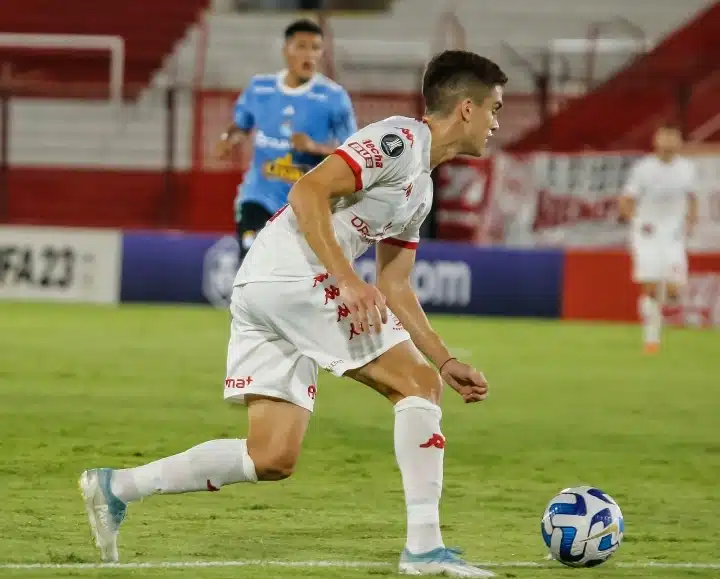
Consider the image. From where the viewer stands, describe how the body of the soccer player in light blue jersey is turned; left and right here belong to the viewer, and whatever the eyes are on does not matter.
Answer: facing the viewer

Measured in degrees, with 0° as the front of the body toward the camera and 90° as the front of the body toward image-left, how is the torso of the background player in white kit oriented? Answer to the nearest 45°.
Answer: approximately 0°

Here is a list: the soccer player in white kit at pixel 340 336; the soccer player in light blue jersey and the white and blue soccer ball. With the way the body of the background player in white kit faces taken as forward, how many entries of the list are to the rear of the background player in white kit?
0

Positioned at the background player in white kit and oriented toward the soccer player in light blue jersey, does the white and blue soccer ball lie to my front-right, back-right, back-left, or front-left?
front-left

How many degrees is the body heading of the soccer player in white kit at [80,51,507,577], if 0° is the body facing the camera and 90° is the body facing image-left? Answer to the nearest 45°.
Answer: approximately 270°

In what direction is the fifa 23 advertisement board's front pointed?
toward the camera

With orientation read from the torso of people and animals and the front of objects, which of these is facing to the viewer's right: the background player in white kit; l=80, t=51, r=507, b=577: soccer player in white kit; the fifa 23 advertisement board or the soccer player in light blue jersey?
the soccer player in white kit

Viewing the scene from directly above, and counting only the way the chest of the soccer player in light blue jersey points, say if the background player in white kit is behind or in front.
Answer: behind

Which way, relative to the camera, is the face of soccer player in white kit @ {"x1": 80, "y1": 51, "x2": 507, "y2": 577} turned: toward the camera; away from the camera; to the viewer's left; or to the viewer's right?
to the viewer's right

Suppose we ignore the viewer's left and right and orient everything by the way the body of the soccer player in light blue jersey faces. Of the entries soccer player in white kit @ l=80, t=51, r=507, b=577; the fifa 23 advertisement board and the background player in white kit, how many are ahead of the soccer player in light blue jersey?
1

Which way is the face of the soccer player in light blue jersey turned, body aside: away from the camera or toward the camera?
toward the camera

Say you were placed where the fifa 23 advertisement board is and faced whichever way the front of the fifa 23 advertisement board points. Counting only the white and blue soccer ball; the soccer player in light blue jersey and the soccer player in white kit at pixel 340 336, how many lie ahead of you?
3

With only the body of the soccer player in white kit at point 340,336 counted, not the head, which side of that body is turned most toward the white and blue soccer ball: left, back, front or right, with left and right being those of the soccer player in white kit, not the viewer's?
front

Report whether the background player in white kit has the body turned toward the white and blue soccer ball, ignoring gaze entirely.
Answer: yes
